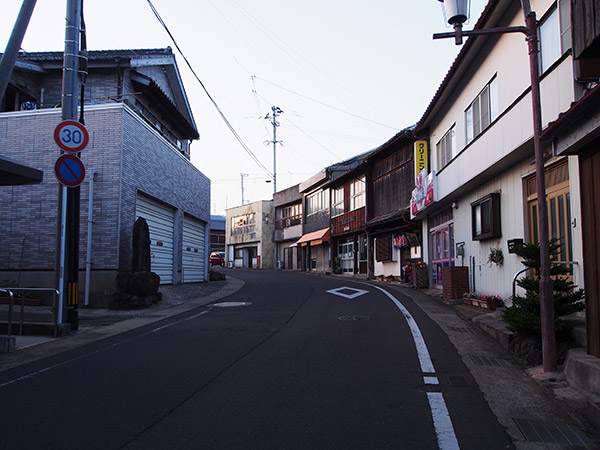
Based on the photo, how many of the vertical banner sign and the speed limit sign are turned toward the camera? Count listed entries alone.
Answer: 2

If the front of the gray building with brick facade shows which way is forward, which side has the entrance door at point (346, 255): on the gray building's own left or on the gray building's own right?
on the gray building's own left

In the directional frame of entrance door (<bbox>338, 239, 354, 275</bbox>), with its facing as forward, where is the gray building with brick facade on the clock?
The gray building with brick facade is roughly at 11 o'clock from the entrance door.

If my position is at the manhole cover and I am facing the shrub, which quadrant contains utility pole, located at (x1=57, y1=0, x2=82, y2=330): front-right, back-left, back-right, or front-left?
back-right

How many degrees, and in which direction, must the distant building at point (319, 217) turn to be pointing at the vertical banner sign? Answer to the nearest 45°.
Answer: approximately 45° to its left

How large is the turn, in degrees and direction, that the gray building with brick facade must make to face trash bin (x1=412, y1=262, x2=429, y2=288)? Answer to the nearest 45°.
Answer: approximately 45° to its left

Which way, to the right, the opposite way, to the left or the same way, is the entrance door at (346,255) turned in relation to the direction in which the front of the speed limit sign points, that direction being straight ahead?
to the right

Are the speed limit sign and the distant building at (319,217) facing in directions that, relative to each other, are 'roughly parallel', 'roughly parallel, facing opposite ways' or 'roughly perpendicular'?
roughly perpendicular
